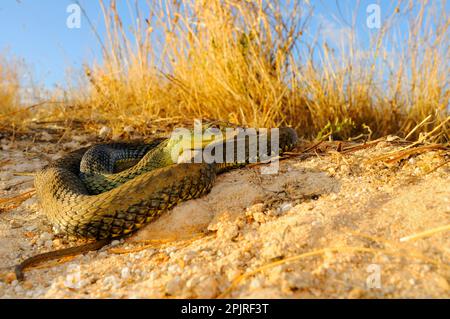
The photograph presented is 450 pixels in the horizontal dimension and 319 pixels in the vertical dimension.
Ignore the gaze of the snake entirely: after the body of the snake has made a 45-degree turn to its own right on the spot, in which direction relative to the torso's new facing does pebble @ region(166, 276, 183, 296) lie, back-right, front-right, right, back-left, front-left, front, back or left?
front-right

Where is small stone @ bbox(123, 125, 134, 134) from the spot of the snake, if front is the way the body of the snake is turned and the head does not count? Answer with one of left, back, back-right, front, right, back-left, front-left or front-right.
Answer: left

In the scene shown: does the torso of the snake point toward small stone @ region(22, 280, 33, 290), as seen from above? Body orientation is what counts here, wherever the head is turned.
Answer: no

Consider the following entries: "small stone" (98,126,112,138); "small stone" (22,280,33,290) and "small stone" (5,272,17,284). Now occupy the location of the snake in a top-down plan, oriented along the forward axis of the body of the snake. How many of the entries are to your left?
1

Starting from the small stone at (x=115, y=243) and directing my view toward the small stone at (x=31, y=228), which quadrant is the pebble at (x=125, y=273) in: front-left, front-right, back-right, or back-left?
back-left

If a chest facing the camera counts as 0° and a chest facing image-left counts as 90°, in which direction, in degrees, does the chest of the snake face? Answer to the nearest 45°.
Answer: approximately 270°

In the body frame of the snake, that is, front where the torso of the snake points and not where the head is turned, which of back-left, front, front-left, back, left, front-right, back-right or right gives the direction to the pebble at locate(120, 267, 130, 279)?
right

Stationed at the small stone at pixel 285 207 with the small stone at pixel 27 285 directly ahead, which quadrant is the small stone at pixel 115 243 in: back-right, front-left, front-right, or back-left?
front-right

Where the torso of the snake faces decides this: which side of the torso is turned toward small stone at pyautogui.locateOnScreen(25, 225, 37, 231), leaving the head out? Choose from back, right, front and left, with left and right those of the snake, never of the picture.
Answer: back

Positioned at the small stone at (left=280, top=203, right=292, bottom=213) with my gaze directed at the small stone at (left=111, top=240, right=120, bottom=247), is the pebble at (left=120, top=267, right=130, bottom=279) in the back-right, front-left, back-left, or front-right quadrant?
front-left
